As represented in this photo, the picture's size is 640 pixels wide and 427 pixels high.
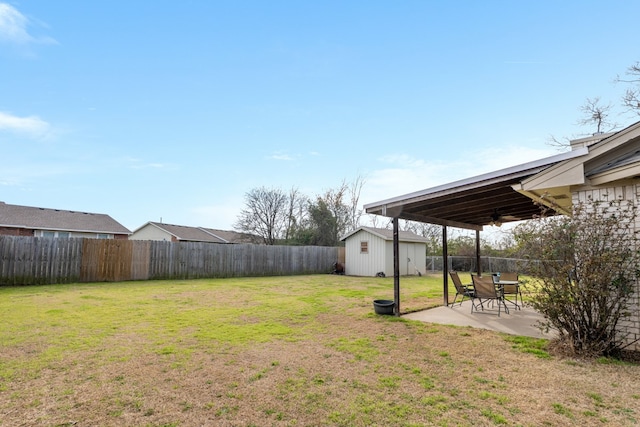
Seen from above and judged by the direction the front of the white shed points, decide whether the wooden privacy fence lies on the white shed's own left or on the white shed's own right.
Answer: on the white shed's own right

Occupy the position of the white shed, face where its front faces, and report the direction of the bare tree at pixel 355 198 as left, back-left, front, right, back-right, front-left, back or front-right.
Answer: back-left

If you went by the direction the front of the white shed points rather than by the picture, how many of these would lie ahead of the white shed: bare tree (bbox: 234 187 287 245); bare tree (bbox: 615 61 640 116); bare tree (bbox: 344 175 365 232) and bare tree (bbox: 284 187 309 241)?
1

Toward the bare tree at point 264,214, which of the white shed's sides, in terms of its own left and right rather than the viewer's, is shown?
back

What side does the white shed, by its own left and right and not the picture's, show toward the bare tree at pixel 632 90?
front

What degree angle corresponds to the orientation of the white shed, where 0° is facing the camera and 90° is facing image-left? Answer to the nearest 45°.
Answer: approximately 315°

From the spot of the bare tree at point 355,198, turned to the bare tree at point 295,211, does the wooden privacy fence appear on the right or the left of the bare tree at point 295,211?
left

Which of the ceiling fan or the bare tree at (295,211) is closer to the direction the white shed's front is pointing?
the ceiling fan

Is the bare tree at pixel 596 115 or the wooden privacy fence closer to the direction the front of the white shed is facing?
the bare tree

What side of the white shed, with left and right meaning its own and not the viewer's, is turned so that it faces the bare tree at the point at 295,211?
back

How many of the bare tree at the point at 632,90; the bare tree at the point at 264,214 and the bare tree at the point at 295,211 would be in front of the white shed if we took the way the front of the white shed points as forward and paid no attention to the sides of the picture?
1
